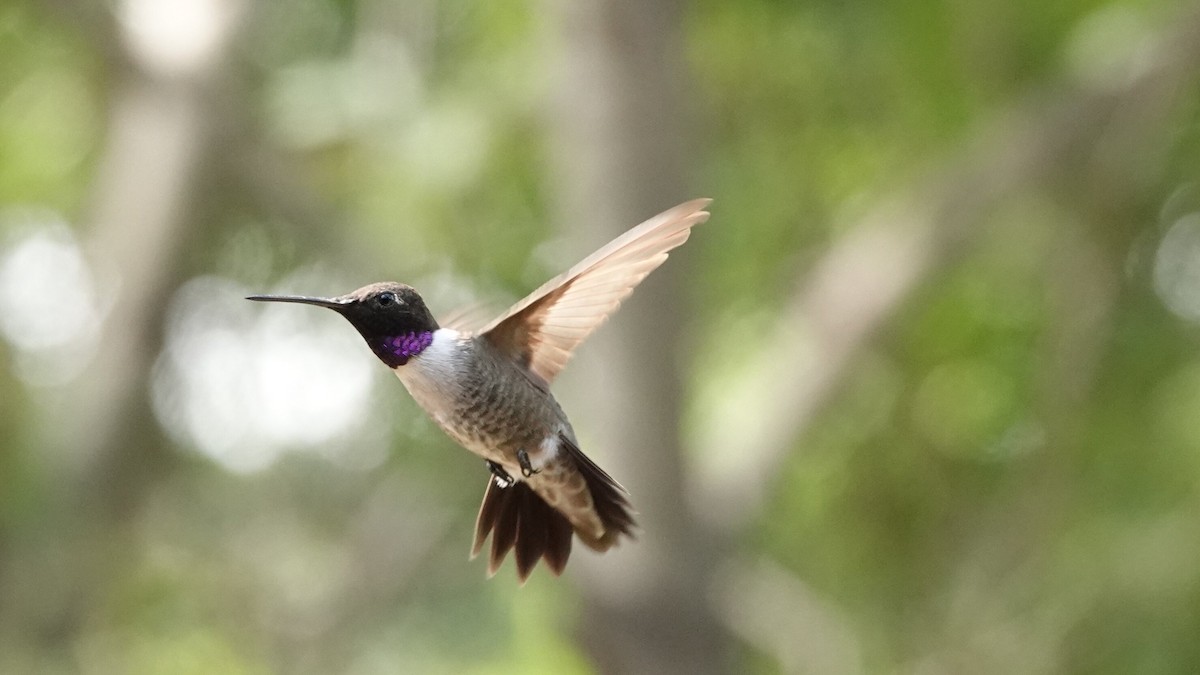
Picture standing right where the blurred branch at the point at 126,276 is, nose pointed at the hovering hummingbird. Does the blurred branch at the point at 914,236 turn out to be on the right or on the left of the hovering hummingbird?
left

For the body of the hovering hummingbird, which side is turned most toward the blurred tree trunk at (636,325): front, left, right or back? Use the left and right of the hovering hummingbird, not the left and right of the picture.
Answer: right

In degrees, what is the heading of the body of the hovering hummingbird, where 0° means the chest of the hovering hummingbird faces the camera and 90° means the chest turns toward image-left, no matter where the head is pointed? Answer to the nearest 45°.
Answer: approximately 90°

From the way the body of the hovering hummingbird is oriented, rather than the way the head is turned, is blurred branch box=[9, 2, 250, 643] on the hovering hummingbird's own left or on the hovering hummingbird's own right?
on the hovering hummingbird's own right
